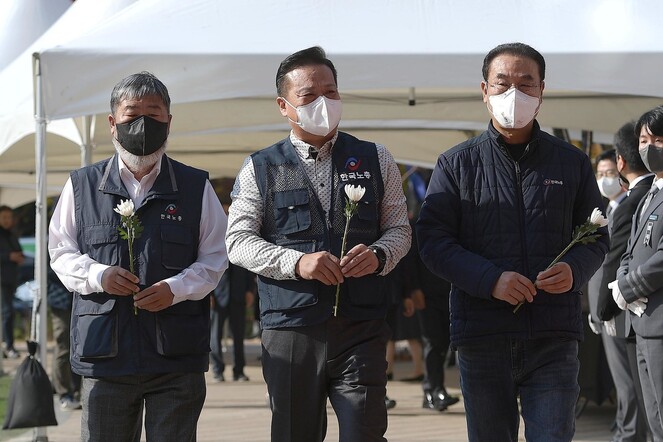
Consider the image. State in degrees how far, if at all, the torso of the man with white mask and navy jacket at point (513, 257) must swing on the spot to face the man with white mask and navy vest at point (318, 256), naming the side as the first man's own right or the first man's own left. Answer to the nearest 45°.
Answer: approximately 90° to the first man's own right

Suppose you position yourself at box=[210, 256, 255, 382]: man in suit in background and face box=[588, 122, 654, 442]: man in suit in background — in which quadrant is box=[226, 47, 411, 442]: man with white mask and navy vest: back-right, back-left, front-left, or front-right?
front-right

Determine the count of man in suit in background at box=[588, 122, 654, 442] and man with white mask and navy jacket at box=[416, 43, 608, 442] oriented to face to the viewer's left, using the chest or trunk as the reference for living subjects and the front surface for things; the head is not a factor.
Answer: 1

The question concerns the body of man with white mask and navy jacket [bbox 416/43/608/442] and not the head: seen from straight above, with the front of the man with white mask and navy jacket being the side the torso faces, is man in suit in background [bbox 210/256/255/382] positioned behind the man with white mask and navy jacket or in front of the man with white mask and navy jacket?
behind

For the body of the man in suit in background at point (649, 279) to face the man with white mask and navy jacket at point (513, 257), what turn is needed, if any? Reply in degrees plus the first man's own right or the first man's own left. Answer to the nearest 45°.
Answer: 0° — they already face them

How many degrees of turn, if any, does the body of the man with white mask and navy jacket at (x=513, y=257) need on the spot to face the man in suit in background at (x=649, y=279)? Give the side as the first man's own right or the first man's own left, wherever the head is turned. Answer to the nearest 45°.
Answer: approximately 135° to the first man's own left

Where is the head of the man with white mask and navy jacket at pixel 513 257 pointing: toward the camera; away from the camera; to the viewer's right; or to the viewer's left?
toward the camera

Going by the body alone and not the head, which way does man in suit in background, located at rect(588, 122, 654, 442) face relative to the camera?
to the viewer's left

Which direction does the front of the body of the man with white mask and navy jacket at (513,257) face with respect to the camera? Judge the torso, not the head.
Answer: toward the camera

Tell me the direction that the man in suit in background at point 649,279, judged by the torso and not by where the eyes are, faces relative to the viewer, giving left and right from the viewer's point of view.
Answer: facing the viewer and to the left of the viewer

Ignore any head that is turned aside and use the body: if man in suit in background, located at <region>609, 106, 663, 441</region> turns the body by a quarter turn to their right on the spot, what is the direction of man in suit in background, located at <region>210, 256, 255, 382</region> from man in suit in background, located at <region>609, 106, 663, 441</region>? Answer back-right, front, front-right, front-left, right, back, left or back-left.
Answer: front

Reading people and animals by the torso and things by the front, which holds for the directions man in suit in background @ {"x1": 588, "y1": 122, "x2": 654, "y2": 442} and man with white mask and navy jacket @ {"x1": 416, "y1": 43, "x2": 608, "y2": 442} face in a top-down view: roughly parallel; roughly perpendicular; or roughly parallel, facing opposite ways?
roughly perpendicular

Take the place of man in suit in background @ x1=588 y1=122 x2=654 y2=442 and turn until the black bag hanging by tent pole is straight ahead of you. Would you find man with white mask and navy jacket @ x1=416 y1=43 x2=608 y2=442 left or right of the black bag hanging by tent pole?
left
